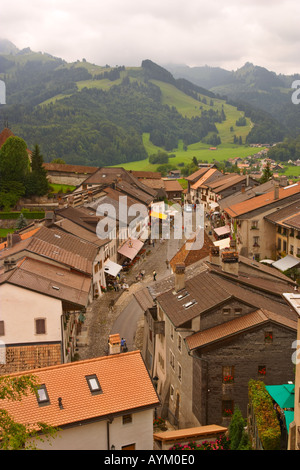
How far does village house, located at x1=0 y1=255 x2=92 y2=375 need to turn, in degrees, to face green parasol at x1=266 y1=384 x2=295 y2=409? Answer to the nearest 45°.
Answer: approximately 45° to its right

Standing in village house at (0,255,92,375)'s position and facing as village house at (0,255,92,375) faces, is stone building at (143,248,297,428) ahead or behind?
ahead

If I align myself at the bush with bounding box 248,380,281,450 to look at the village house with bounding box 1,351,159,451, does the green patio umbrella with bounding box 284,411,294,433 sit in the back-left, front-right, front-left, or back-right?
back-left

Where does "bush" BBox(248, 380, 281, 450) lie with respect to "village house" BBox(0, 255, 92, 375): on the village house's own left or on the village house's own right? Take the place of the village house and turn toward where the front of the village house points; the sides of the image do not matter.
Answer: on the village house's own right

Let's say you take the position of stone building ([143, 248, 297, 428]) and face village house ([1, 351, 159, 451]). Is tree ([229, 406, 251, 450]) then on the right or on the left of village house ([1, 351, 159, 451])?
left

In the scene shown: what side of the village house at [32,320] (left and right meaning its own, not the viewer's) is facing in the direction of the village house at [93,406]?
right

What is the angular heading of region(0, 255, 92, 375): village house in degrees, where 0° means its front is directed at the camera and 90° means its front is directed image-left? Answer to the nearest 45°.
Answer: approximately 270°

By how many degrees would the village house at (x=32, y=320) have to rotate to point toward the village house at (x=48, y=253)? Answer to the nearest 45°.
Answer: approximately 90° to its left

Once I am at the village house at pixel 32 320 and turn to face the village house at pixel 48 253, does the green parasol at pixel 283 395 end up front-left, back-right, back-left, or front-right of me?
back-right

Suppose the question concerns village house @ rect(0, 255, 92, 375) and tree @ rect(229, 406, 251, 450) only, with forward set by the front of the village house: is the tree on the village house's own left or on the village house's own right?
on the village house's own right
